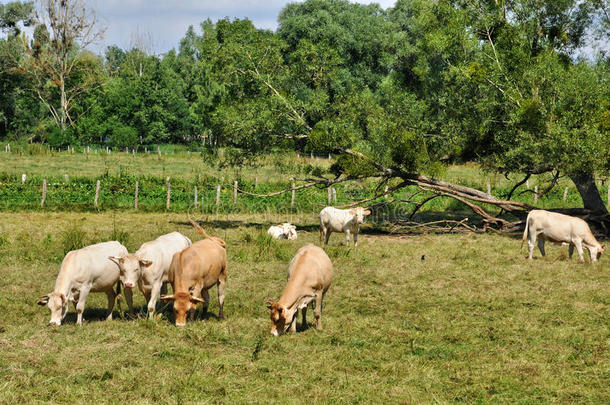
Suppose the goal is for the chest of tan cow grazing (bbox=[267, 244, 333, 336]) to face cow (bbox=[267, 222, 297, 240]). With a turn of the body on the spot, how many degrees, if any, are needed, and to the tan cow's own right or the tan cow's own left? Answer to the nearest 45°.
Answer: approximately 135° to the tan cow's own right

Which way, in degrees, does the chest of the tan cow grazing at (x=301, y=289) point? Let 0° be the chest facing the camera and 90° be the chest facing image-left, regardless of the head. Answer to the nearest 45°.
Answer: approximately 45°

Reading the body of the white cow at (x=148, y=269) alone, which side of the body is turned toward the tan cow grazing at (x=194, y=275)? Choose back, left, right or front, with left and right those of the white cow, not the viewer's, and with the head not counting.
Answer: left

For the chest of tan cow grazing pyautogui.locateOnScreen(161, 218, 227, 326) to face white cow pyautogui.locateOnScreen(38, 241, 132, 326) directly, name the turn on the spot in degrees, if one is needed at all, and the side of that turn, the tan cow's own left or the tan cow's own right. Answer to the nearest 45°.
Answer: approximately 45° to the tan cow's own right

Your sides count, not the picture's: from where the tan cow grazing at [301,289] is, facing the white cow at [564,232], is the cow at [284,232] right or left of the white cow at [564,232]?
left

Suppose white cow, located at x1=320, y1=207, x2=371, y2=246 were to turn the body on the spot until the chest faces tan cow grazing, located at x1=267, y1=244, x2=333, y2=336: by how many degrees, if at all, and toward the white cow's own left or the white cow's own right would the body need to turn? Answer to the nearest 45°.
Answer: approximately 45° to the white cow's own right

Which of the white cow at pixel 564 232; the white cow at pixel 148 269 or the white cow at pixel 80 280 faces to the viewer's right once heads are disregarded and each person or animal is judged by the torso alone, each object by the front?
the white cow at pixel 564 232

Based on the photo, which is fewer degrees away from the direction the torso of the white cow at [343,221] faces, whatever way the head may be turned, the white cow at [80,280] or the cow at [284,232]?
the white cow

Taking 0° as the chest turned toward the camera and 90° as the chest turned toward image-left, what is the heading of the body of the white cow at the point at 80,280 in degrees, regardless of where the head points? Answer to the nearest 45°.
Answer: approximately 45°

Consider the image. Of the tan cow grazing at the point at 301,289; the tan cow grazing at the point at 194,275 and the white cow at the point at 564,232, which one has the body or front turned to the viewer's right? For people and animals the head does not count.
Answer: the white cow

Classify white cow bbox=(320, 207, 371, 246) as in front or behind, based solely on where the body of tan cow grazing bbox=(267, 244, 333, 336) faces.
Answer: behind

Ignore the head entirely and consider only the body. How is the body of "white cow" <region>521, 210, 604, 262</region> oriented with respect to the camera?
to the viewer's right

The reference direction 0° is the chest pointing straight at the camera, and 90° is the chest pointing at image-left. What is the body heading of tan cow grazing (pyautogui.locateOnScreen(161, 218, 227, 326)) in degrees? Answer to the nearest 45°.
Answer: approximately 45°

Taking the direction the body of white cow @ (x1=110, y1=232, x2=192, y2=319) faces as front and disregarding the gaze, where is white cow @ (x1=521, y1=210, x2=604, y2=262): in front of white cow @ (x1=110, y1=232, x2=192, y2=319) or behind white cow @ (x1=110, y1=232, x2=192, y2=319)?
behind
